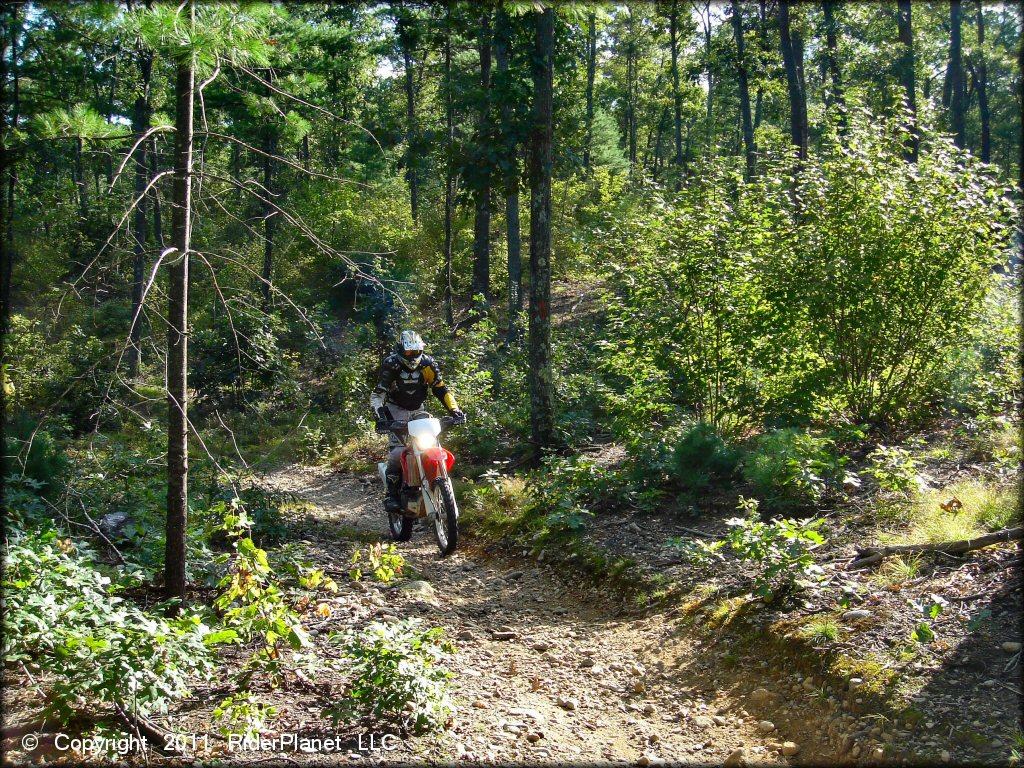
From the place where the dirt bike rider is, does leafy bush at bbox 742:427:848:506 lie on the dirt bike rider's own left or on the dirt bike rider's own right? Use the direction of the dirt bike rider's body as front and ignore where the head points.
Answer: on the dirt bike rider's own left

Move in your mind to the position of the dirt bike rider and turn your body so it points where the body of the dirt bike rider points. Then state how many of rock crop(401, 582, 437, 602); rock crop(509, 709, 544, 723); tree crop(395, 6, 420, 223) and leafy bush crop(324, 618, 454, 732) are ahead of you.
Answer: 3

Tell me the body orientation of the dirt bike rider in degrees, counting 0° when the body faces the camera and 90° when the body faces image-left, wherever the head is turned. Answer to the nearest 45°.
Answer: approximately 0°

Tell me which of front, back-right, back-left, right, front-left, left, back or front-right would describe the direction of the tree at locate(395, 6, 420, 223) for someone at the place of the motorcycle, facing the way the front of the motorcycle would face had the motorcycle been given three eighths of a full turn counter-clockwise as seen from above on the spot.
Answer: front

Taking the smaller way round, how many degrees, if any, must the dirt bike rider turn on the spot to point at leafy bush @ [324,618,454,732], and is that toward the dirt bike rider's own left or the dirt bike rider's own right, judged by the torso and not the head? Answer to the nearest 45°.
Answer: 0° — they already face it

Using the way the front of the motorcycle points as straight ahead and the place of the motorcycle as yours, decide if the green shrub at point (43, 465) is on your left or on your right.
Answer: on your right
